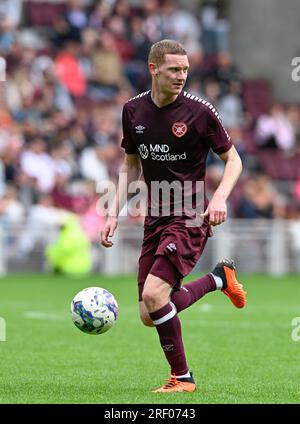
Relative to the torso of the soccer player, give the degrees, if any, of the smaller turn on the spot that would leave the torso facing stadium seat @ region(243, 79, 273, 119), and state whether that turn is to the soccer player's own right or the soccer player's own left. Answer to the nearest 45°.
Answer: approximately 135° to the soccer player's own right

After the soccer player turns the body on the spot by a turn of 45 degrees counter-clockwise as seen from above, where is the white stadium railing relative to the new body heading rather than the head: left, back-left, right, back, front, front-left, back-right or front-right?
back

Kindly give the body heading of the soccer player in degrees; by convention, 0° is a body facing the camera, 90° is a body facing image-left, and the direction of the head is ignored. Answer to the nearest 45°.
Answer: approximately 45°
